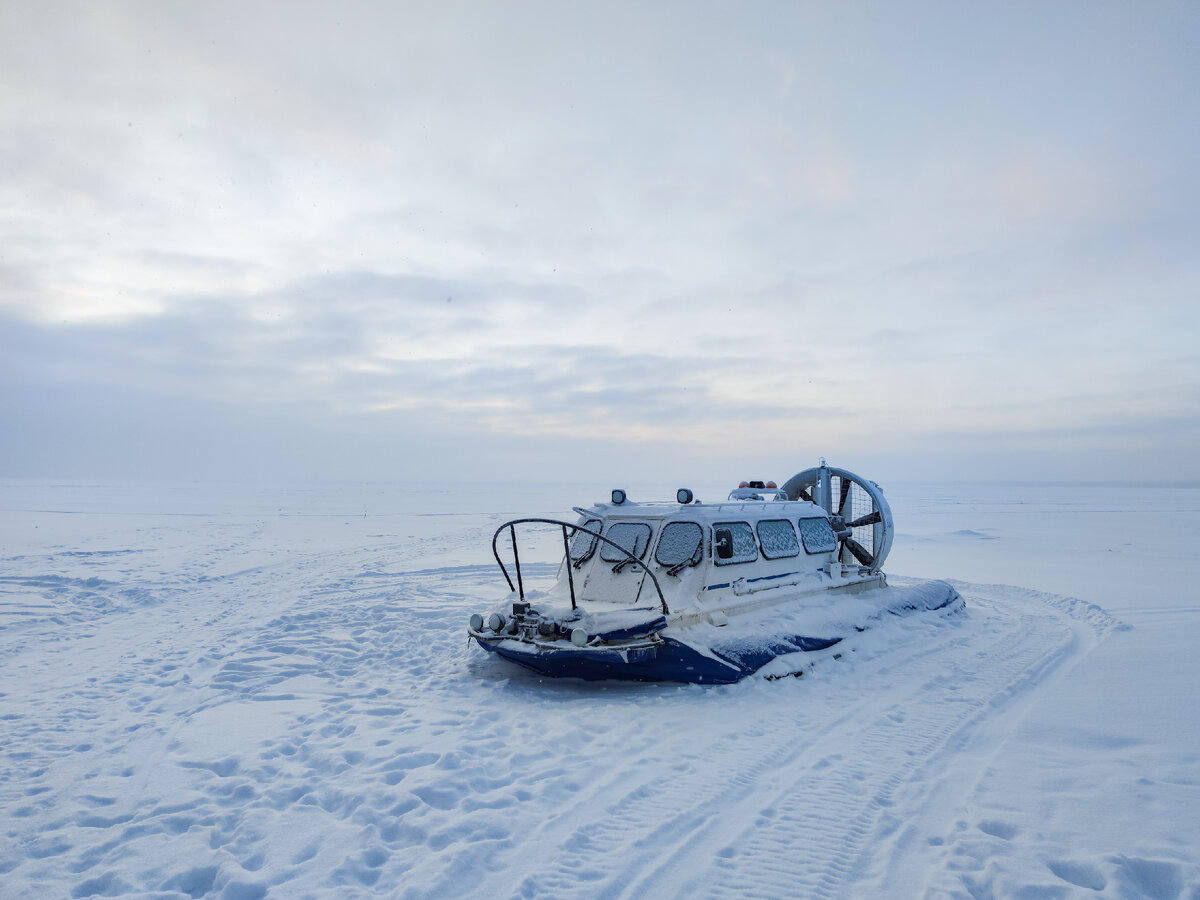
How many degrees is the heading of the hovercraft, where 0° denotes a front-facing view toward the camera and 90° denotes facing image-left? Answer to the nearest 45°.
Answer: approximately 45°
